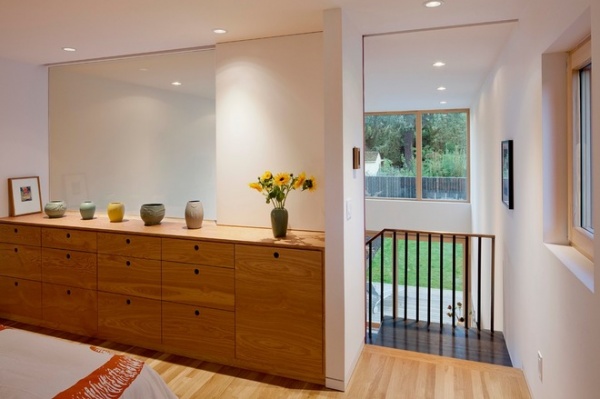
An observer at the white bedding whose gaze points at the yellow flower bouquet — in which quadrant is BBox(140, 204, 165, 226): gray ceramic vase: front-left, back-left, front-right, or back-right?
front-left

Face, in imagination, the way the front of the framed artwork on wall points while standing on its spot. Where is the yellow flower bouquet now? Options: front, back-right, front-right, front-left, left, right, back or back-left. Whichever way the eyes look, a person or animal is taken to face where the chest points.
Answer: front-left

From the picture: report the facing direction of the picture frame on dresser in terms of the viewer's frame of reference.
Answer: facing the viewer and to the right of the viewer

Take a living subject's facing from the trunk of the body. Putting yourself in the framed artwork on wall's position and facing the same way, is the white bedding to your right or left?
on your left

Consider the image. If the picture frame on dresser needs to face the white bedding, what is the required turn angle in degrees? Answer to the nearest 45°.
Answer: approximately 45° to its right

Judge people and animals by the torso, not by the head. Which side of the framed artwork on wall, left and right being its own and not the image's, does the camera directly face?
left

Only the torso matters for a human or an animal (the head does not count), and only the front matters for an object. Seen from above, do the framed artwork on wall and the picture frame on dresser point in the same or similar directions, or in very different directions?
very different directions

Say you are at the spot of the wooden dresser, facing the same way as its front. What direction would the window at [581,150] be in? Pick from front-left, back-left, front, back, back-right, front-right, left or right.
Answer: left

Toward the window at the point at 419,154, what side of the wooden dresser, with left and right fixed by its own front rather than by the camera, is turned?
back

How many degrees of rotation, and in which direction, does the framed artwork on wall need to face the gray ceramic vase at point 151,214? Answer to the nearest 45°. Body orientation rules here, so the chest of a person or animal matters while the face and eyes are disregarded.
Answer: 0° — it already faces it

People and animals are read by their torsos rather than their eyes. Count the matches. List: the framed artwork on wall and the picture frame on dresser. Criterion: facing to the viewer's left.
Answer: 1

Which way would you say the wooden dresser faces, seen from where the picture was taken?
facing the viewer and to the left of the viewer

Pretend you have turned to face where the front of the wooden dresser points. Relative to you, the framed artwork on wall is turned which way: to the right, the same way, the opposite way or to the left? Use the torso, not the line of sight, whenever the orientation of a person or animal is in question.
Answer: to the right
